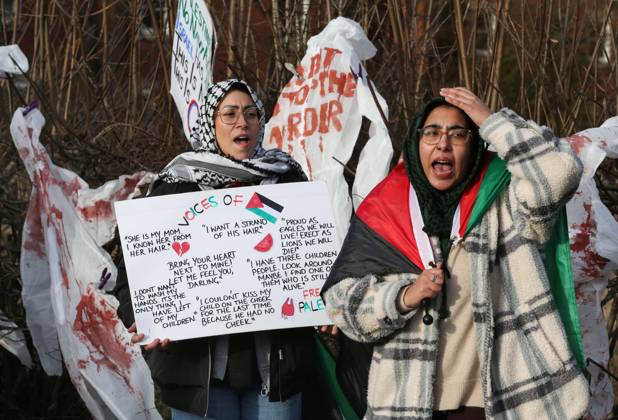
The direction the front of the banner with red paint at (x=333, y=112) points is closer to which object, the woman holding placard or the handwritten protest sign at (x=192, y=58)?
the woman holding placard

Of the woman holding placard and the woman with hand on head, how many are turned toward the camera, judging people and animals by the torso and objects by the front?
2

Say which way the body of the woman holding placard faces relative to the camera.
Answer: toward the camera

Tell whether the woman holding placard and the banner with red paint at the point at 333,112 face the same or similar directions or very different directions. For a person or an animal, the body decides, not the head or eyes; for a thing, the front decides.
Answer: same or similar directions

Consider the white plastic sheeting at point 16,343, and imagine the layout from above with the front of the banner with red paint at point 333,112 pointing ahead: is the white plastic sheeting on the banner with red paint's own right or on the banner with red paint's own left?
on the banner with red paint's own right

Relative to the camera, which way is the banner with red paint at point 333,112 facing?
toward the camera

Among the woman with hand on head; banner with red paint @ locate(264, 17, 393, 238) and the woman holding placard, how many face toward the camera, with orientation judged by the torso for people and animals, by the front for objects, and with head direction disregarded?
3

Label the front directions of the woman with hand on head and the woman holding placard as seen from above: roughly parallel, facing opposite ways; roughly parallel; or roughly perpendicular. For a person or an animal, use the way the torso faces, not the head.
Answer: roughly parallel

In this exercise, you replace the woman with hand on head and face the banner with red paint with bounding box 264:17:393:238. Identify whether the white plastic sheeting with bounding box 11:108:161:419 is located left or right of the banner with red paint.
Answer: left
